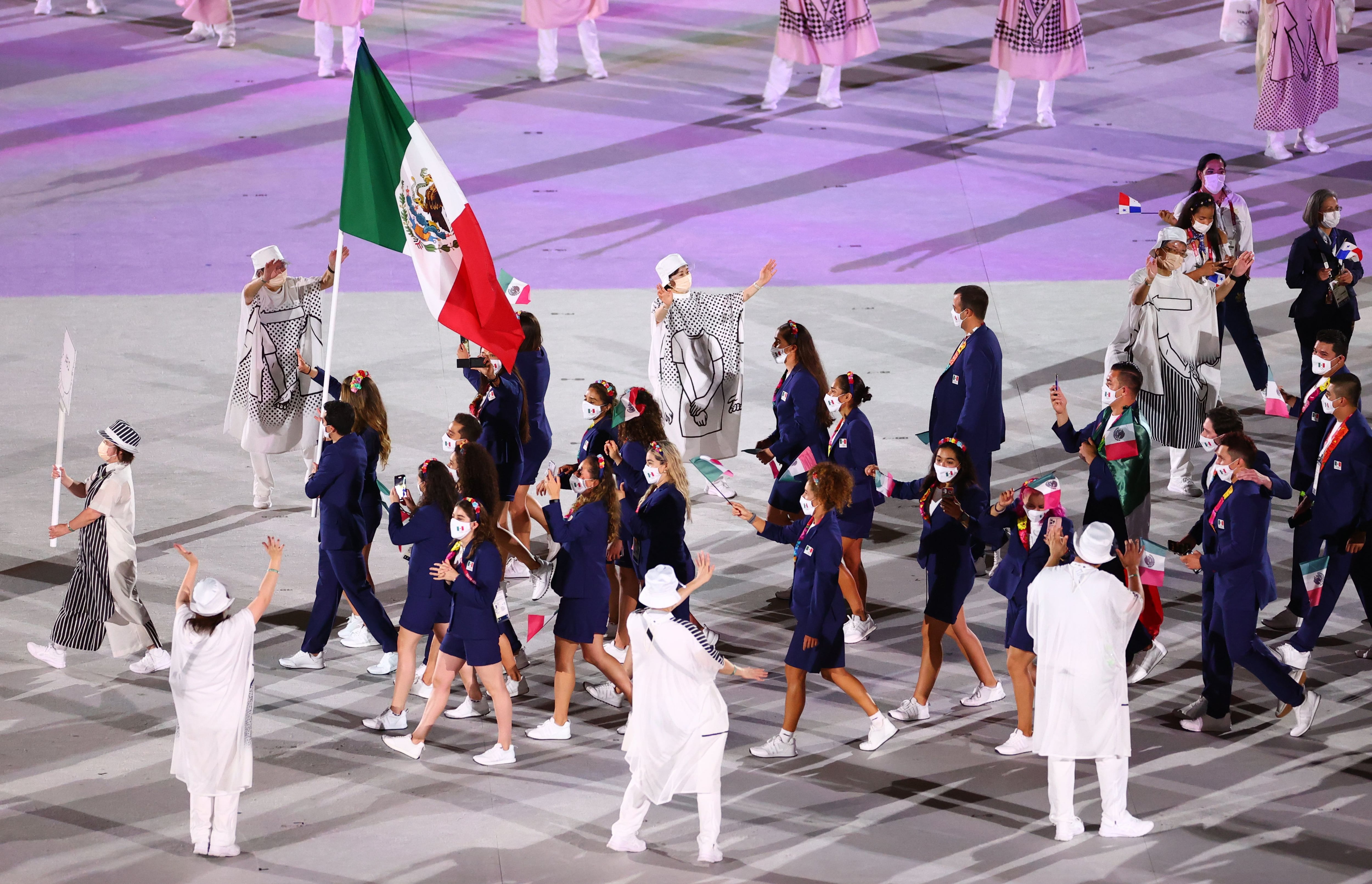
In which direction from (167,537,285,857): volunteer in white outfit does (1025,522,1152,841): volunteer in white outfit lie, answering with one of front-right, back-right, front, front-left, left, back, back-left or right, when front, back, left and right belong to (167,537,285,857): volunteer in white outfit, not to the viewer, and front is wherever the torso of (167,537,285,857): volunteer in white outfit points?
right

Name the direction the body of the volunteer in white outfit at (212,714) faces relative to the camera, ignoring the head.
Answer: away from the camera

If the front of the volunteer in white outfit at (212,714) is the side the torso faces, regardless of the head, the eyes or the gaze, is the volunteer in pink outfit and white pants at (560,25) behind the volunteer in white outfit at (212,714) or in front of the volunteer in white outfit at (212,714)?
in front

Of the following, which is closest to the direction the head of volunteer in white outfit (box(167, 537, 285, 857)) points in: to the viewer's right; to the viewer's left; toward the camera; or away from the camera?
away from the camera

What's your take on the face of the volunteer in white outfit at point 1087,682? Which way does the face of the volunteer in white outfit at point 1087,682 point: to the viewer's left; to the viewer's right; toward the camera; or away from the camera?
away from the camera
